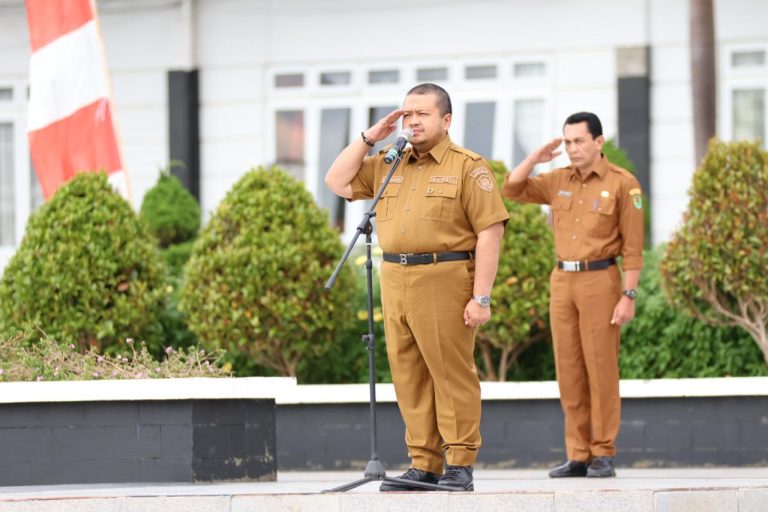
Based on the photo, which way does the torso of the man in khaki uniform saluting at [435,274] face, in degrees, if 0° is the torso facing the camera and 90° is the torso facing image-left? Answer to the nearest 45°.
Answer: approximately 45°

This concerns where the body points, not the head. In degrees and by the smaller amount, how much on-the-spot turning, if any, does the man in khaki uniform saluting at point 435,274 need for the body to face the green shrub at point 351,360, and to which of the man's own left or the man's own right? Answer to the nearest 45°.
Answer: approximately 135° to the man's own right

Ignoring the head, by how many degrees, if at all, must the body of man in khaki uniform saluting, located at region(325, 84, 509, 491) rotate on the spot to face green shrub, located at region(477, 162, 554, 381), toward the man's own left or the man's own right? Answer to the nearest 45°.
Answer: approximately 135° to the man's own right

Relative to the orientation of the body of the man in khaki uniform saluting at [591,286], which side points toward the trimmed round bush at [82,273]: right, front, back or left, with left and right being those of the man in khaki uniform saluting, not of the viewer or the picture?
right

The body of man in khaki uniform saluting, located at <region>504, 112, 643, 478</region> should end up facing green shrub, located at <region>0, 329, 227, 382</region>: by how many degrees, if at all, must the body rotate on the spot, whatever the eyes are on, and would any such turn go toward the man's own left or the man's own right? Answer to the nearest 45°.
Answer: approximately 45° to the man's own right

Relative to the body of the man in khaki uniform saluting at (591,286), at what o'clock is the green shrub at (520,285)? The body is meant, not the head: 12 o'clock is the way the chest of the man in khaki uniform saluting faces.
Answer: The green shrub is roughly at 4 o'clock from the man in khaki uniform saluting.

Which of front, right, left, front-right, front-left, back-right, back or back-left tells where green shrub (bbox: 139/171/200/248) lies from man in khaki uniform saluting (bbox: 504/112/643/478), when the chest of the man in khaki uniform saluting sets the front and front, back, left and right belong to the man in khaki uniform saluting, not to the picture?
right

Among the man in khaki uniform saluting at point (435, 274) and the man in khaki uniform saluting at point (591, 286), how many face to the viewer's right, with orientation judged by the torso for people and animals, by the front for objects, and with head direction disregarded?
0

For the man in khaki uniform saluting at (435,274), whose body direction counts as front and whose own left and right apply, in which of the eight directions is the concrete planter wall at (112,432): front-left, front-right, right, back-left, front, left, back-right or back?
right

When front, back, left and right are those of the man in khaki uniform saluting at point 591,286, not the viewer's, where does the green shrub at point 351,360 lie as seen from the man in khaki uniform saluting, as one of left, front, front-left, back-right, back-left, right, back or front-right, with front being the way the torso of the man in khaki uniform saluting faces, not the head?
right

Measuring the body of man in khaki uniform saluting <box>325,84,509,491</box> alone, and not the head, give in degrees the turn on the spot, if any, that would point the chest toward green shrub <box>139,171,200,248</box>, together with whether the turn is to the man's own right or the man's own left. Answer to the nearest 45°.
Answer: approximately 135° to the man's own right

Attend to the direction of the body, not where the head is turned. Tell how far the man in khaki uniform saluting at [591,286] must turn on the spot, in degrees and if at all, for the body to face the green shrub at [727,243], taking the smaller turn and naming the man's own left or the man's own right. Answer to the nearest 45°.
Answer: approximately 180°
